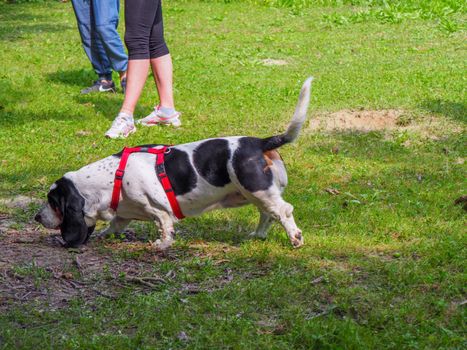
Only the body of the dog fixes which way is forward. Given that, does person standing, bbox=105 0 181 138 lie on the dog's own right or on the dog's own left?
on the dog's own right

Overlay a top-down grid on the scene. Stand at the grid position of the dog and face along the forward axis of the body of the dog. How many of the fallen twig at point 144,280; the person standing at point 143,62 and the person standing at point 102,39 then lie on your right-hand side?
2

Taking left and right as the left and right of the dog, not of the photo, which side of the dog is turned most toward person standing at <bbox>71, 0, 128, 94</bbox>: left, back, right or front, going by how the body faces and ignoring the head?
right

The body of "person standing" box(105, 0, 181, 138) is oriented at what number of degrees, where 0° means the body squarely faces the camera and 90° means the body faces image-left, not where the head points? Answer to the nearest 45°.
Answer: approximately 45°

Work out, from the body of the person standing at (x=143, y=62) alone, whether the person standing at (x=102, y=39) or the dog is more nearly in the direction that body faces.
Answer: the dog

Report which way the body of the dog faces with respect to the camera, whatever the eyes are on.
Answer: to the viewer's left

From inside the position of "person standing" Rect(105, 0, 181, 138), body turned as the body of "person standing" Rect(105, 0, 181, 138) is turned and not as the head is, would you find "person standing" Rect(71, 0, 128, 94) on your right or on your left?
on your right

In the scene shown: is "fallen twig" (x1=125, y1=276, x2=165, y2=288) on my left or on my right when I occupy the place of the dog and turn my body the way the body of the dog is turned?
on my left
